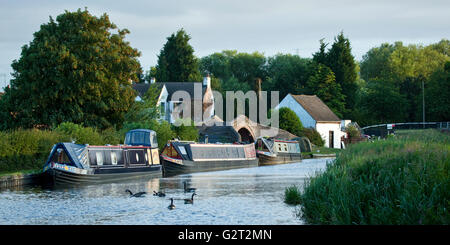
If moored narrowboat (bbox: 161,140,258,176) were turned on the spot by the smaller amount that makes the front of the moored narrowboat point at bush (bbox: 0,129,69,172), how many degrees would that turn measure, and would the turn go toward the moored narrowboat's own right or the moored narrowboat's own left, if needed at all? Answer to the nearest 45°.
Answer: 0° — it already faces it

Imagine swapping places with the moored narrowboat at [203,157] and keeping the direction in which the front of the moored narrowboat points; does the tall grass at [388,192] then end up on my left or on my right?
on my left

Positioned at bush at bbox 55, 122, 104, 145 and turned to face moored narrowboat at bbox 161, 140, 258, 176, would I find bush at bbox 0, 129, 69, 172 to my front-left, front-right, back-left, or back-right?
back-right

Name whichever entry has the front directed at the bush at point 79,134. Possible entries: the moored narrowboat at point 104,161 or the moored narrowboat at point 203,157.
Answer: the moored narrowboat at point 203,157

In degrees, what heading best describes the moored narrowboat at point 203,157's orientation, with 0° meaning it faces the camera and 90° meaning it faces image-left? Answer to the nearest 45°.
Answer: approximately 45°

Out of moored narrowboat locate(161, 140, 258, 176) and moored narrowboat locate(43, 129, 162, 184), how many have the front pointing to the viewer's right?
0

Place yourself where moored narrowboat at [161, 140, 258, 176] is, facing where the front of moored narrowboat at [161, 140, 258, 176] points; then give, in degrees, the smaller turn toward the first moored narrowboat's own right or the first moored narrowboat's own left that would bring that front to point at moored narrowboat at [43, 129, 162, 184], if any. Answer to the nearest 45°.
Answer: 0° — it already faces it

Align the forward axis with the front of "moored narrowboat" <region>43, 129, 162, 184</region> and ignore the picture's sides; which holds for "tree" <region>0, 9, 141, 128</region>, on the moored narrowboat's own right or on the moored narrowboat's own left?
on the moored narrowboat's own right

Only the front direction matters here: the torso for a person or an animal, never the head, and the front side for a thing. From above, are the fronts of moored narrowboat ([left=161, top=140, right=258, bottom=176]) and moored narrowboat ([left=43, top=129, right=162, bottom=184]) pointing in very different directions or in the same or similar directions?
same or similar directions

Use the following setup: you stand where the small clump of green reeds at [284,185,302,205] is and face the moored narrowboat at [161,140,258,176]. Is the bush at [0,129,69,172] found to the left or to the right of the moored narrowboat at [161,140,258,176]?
left

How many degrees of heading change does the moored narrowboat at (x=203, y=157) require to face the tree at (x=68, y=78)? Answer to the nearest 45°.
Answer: approximately 45° to its right

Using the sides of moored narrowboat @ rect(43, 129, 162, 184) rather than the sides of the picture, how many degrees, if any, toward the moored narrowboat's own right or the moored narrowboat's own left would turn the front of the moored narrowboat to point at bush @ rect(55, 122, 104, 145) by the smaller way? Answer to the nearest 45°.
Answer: approximately 135° to the moored narrowboat's own right

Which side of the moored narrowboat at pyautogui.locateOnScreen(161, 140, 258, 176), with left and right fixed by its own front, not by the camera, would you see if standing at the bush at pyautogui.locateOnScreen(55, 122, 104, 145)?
front
